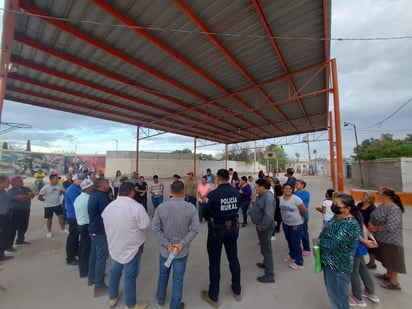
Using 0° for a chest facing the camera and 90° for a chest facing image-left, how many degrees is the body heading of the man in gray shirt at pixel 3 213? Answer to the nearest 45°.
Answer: approximately 270°

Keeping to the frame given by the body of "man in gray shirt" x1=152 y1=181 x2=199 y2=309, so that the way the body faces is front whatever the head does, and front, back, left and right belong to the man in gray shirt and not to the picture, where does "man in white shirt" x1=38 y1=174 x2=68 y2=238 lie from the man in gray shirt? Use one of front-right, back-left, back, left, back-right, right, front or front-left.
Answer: front-left

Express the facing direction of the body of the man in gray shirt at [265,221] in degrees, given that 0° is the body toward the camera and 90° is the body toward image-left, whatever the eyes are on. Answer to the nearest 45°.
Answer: approximately 90°

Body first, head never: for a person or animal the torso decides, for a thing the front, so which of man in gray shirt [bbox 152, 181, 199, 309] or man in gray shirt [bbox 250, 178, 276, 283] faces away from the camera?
man in gray shirt [bbox 152, 181, 199, 309]

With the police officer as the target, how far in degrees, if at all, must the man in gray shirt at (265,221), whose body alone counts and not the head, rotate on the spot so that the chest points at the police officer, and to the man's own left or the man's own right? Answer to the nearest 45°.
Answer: approximately 45° to the man's own left

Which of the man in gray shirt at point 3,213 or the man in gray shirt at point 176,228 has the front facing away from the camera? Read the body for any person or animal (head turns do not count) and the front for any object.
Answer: the man in gray shirt at point 176,228

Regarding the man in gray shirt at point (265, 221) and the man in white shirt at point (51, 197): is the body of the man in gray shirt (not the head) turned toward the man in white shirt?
yes

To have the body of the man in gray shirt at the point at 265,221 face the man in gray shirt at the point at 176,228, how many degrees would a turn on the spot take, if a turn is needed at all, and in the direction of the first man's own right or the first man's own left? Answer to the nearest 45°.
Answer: approximately 45° to the first man's own left

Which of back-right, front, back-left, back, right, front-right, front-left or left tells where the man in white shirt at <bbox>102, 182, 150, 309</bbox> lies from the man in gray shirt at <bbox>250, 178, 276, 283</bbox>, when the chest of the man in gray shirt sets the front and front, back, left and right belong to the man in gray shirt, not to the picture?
front-left

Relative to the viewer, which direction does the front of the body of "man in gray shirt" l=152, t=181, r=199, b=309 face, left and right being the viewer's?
facing away from the viewer

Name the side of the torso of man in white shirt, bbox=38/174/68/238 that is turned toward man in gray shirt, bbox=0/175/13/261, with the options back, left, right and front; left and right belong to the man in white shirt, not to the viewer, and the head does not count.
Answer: right

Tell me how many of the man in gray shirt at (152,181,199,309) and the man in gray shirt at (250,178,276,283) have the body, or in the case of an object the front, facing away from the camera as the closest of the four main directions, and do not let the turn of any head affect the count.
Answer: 1
